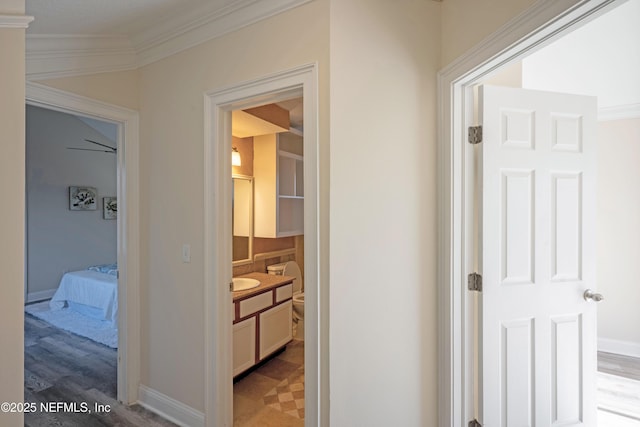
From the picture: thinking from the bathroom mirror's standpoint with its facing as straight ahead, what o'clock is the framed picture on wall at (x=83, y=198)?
The framed picture on wall is roughly at 6 o'clock from the bathroom mirror.

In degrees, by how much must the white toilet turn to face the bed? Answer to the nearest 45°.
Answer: approximately 135° to its right

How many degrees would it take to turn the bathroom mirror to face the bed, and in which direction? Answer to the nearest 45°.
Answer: approximately 180°

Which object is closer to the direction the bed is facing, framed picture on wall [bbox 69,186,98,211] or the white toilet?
the white toilet

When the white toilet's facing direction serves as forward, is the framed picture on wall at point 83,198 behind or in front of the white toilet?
behind

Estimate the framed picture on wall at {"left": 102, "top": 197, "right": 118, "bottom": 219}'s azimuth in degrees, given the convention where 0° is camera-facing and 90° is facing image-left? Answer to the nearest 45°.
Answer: approximately 315°

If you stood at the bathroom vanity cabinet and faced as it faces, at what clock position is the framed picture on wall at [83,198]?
The framed picture on wall is roughly at 6 o'clock from the bathroom vanity cabinet.

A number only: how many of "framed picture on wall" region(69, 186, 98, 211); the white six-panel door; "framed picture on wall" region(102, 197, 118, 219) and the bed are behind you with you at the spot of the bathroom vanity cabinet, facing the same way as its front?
3

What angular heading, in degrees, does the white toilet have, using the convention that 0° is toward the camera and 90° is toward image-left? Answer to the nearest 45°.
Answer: approximately 315°

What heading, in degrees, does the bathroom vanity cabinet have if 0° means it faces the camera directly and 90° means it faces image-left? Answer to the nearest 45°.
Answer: approximately 315°

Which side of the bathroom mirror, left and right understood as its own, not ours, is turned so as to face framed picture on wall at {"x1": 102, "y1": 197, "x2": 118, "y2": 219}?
back
